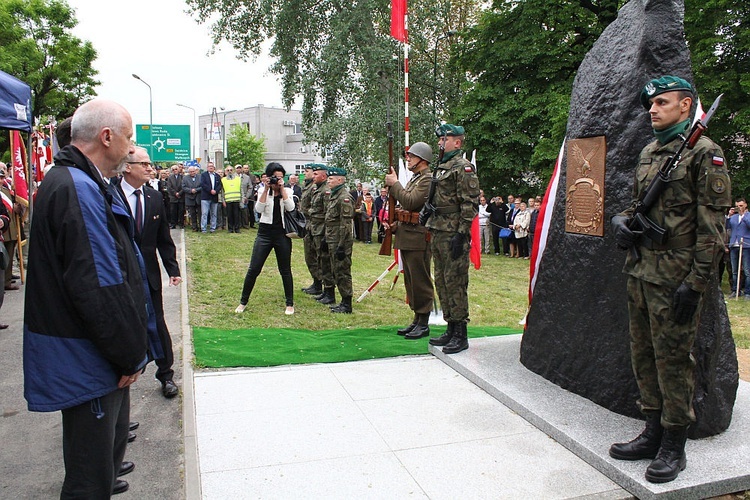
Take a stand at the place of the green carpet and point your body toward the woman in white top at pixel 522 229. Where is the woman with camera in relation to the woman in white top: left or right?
left

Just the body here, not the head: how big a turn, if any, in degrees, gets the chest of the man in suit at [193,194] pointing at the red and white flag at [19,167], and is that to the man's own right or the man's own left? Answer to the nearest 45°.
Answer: approximately 45° to the man's own right

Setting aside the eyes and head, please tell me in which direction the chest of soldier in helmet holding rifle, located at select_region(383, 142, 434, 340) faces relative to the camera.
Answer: to the viewer's left

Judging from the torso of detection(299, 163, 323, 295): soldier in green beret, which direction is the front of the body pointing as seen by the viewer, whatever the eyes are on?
to the viewer's left

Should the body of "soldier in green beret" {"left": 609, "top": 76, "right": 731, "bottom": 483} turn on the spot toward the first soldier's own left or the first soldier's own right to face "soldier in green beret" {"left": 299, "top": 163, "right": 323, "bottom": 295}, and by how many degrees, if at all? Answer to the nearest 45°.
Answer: approximately 90° to the first soldier's own right

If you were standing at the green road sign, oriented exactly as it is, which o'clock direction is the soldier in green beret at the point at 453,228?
The soldier in green beret is roughly at 12 o'clock from the green road sign.

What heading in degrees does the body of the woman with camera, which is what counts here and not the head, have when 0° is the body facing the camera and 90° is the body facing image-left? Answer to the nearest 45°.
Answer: approximately 0°

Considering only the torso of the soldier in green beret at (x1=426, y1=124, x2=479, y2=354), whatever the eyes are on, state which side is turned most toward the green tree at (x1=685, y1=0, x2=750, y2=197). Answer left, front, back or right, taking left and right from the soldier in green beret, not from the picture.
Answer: back
